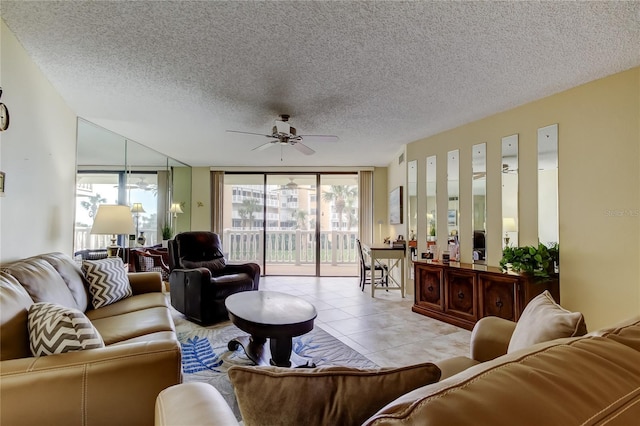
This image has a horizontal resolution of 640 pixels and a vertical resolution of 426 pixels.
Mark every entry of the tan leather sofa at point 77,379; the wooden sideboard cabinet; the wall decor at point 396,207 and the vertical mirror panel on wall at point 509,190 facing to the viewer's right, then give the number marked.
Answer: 1

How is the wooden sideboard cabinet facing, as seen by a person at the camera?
facing the viewer and to the left of the viewer

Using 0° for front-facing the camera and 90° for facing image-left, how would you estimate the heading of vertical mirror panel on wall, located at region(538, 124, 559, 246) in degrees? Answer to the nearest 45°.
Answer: approximately 45°

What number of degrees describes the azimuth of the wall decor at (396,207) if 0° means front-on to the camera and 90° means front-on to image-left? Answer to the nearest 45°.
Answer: approximately 45°

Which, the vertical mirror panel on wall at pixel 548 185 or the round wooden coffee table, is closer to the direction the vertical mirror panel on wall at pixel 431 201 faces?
the round wooden coffee table

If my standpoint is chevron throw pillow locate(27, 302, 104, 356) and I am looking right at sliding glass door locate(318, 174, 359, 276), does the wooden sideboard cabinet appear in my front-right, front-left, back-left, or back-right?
front-right

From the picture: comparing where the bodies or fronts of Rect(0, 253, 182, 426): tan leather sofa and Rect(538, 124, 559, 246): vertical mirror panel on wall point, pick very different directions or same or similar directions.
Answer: very different directions

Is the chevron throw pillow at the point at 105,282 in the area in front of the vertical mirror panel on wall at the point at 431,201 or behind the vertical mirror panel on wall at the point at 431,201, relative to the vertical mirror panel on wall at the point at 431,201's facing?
in front

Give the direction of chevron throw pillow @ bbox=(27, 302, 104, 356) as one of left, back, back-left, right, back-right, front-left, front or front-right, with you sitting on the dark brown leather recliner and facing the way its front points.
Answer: front-right

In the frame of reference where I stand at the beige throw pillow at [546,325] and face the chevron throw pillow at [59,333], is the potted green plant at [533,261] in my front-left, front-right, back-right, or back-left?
back-right

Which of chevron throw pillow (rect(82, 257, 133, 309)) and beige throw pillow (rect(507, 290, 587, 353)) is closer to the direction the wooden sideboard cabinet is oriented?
the chevron throw pillow

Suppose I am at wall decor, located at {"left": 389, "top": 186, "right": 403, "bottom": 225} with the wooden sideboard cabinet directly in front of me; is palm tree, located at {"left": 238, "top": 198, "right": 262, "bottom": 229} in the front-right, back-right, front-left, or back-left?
back-right

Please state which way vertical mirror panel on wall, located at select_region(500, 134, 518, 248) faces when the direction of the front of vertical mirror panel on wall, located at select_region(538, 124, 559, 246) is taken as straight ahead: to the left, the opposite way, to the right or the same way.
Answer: the same way
